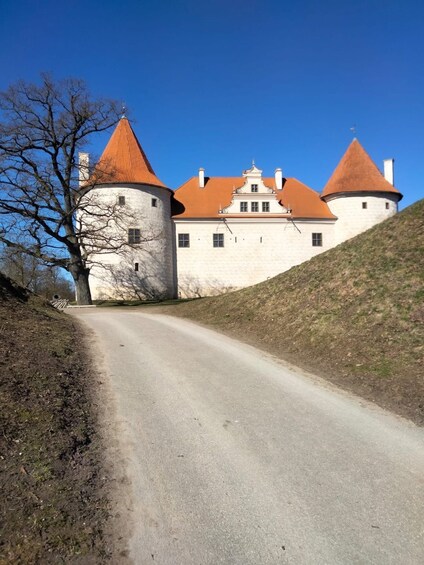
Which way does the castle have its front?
toward the camera
